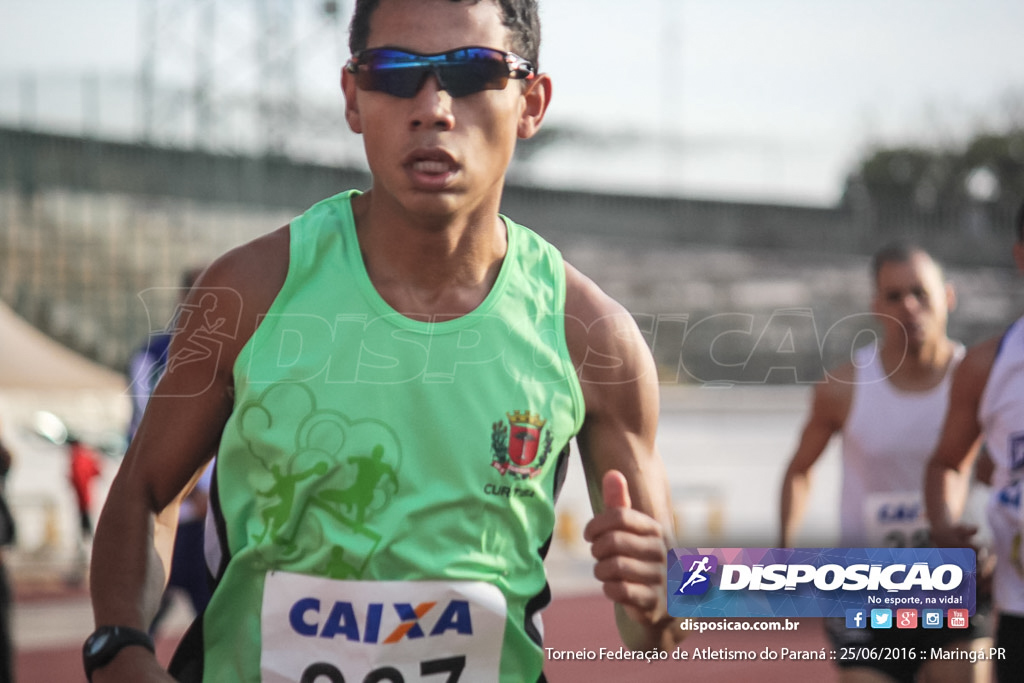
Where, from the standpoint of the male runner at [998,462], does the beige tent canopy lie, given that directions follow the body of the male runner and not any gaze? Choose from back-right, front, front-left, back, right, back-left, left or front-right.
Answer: back-right

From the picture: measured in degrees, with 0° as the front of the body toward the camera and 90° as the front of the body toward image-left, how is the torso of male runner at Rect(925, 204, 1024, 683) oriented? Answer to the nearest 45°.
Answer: approximately 0°

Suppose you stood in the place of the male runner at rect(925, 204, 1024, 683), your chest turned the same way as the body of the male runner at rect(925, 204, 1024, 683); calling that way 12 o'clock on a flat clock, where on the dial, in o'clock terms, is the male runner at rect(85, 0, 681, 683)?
the male runner at rect(85, 0, 681, 683) is roughly at 1 o'clock from the male runner at rect(925, 204, 1024, 683).

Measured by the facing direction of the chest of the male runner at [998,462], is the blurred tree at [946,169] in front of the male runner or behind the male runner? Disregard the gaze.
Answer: behind

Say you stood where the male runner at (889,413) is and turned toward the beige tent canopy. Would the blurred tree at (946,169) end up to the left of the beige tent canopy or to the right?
right

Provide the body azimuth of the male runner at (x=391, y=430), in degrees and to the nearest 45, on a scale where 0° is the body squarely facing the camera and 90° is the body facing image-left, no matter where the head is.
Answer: approximately 0°

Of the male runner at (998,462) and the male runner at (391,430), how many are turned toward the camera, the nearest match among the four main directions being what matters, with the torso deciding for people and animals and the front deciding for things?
2

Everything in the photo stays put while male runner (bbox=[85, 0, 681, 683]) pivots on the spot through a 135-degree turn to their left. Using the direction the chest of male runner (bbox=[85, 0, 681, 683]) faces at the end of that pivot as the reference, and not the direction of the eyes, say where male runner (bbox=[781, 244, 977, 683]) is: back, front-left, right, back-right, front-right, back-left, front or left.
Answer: front

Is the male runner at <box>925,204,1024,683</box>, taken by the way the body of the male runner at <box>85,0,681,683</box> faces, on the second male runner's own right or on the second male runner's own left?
on the second male runner's own left
